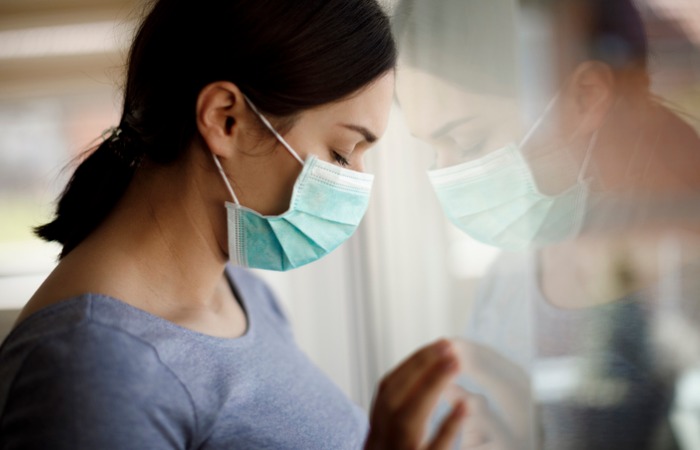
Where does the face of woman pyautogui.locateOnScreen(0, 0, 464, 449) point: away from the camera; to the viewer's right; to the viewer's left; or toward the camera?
to the viewer's right

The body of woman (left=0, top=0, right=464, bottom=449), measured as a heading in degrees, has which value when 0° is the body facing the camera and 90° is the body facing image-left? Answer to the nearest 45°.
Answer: approximately 270°
